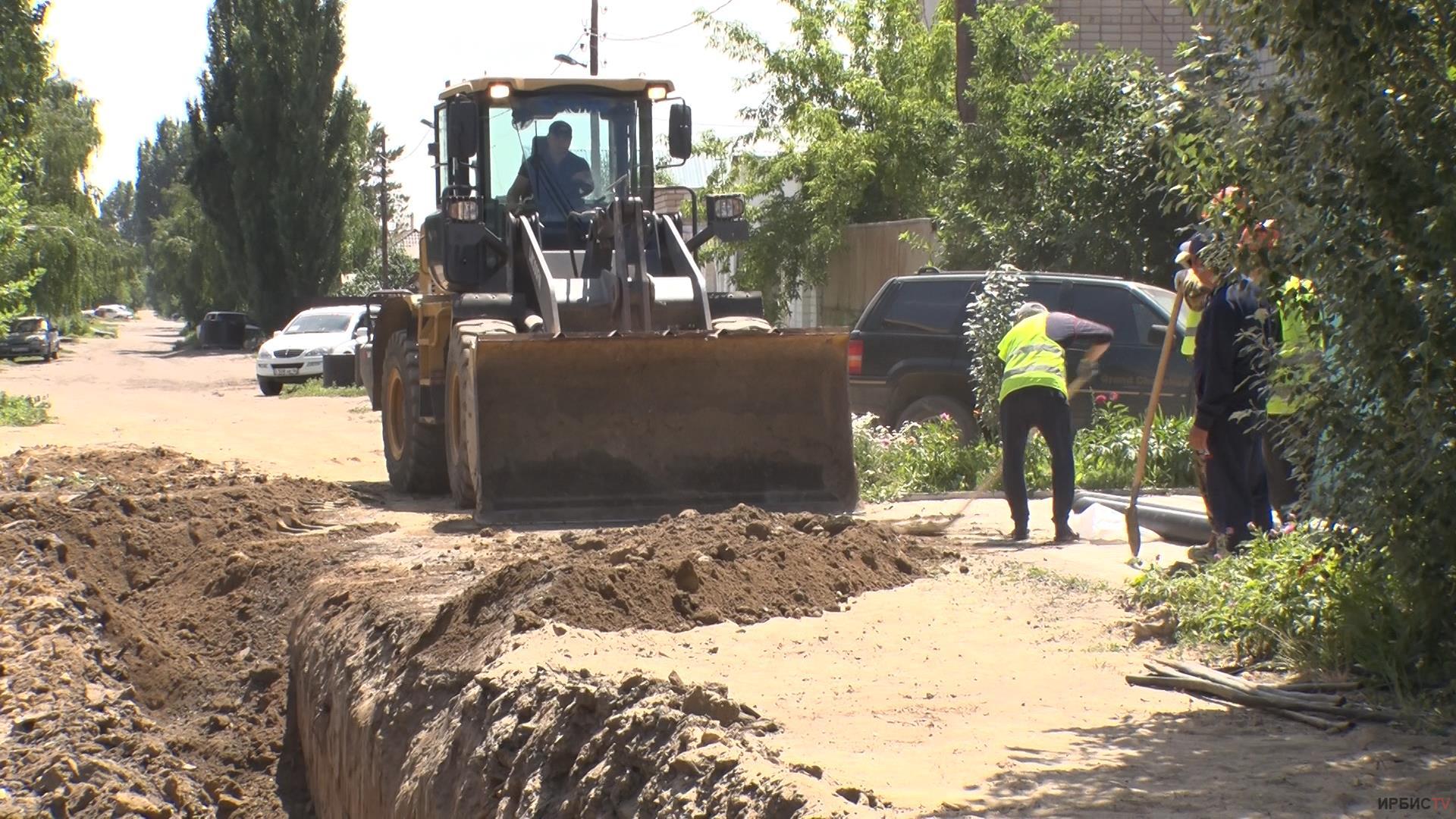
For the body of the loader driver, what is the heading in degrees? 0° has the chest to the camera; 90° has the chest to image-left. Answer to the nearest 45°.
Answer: approximately 0°

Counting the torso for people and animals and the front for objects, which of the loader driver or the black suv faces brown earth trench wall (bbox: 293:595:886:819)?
the loader driver

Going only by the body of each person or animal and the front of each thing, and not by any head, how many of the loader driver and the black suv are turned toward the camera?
1

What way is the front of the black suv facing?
to the viewer's right

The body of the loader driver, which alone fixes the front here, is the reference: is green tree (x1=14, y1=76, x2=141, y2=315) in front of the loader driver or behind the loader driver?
behind

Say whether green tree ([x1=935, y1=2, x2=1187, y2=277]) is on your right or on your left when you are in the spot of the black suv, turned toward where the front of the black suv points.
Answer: on your left

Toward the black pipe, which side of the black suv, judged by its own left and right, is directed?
right

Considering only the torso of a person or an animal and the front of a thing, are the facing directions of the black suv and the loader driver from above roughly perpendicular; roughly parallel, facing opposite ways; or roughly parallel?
roughly perpendicular

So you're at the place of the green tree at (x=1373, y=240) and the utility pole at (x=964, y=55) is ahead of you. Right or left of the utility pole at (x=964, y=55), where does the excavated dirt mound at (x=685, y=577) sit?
left

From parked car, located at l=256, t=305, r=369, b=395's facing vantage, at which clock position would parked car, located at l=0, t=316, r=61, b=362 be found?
parked car, located at l=0, t=316, r=61, b=362 is roughly at 4 o'clock from parked car, located at l=256, t=305, r=369, b=395.

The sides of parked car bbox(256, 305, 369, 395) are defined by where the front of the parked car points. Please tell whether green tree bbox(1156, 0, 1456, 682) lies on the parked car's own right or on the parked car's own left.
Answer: on the parked car's own left

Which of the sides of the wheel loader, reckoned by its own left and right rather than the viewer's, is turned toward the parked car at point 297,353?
back
